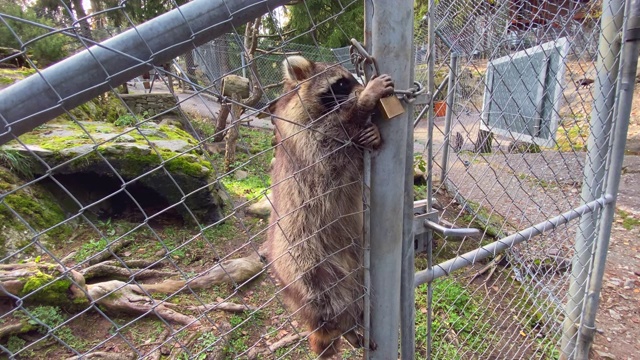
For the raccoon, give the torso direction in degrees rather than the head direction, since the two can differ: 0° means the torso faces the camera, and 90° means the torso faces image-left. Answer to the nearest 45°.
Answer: approximately 315°

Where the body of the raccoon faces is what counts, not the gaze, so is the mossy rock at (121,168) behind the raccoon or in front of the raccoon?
behind

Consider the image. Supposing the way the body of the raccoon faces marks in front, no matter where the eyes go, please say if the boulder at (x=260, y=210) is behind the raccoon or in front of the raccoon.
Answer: behind

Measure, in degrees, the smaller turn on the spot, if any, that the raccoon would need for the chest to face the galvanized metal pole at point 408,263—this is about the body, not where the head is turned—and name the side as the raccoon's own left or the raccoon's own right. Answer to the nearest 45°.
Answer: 0° — it already faces it

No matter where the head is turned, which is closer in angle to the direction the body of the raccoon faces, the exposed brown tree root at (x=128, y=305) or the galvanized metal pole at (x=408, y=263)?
the galvanized metal pole

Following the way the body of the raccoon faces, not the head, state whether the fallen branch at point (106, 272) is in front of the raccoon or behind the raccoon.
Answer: behind

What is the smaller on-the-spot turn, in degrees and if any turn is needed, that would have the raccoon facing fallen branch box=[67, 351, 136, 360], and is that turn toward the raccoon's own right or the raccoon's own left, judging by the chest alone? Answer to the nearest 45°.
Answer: approximately 135° to the raccoon's own right
